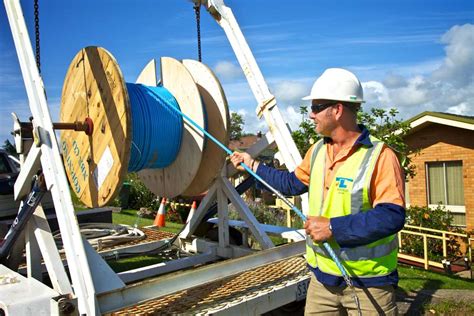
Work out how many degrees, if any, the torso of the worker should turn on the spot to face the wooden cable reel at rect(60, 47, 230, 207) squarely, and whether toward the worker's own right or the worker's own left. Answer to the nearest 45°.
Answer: approximately 90° to the worker's own right

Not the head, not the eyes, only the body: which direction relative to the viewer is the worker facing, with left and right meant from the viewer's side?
facing the viewer and to the left of the viewer

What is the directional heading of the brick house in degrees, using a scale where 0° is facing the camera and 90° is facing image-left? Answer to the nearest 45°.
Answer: approximately 45°

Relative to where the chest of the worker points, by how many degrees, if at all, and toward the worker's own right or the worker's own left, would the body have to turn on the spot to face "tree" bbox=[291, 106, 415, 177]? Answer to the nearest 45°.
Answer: approximately 135° to the worker's own right

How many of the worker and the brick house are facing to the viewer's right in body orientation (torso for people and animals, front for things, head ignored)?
0

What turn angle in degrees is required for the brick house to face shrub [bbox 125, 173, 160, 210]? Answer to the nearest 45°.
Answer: approximately 45° to its right

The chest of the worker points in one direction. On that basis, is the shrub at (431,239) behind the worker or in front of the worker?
behind

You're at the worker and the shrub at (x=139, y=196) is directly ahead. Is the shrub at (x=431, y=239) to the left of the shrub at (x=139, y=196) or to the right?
right

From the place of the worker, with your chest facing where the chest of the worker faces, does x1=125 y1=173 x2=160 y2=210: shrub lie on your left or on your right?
on your right

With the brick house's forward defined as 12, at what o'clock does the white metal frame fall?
The white metal frame is roughly at 11 o'clock from the brick house.

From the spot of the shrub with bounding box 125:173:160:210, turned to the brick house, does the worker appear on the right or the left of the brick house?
right
